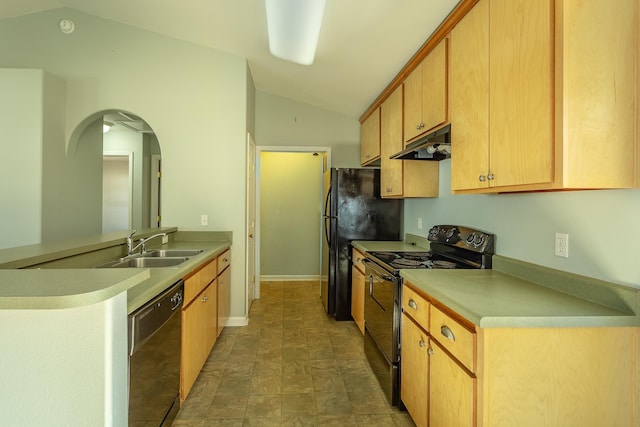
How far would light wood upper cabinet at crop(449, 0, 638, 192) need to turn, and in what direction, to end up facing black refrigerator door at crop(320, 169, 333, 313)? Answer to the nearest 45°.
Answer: approximately 90° to its right

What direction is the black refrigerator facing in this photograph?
to the viewer's left

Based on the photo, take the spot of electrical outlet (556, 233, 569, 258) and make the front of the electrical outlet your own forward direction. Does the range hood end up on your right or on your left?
on your right

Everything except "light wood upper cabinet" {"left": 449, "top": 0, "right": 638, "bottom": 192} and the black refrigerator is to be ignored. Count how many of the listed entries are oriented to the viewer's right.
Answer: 0

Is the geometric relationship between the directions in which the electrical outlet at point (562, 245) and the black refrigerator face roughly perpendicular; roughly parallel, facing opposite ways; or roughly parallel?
roughly parallel

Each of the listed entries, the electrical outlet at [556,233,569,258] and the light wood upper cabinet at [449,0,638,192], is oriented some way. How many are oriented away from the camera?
0

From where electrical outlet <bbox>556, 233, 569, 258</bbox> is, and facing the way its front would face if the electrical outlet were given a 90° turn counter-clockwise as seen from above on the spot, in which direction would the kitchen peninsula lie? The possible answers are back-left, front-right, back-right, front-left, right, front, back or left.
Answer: right

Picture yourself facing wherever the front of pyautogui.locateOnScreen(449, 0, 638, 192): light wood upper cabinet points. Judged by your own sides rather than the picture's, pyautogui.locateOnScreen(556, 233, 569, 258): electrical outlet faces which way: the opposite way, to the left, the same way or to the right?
the same way

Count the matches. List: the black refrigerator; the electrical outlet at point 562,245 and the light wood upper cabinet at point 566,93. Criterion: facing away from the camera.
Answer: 0

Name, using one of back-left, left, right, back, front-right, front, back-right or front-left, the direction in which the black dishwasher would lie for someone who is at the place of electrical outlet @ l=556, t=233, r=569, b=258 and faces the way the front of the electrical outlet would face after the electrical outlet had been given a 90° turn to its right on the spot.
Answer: left

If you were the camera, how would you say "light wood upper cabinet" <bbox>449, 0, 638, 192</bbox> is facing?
facing the viewer and to the left of the viewer
